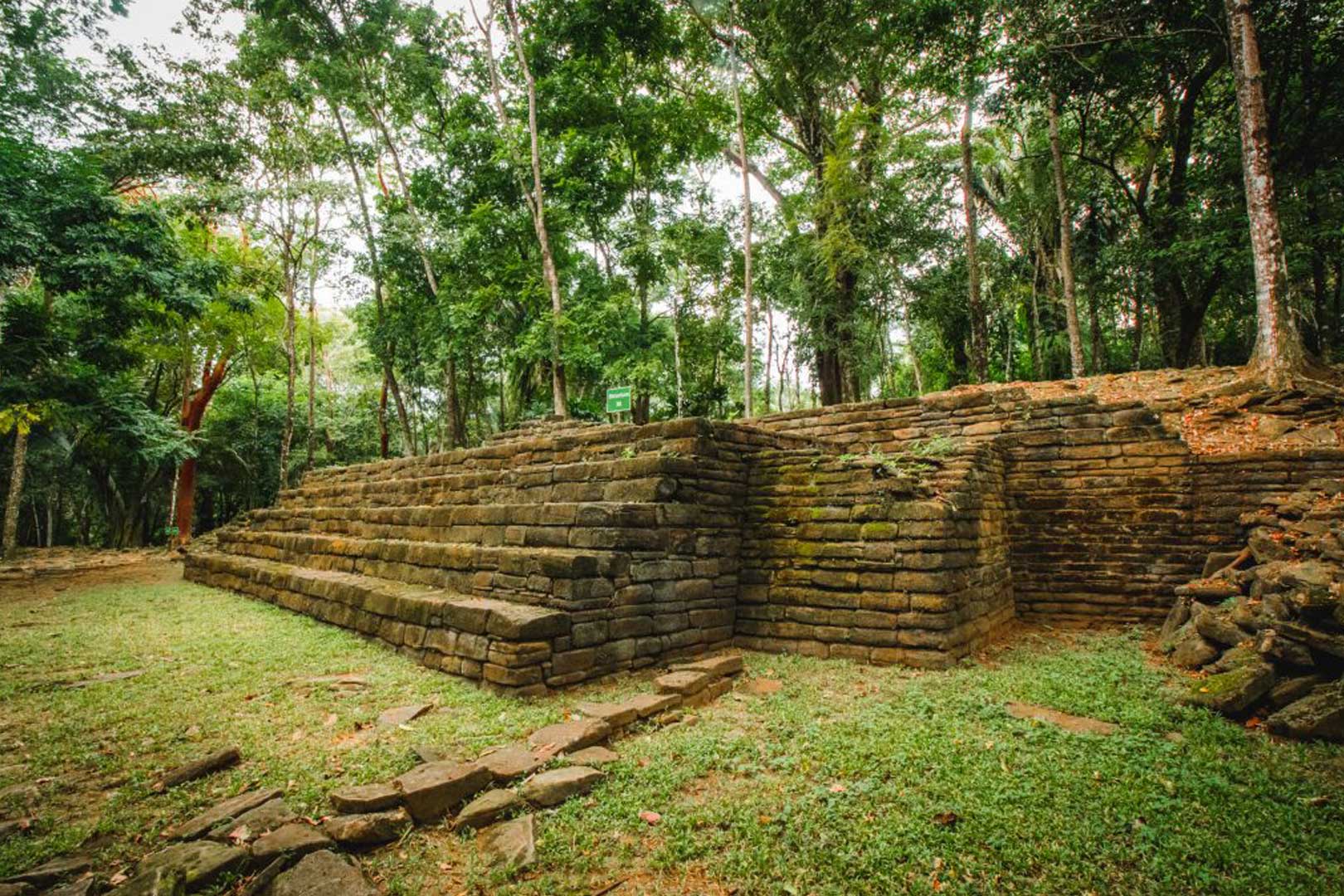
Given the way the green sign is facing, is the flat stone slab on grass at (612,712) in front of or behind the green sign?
in front

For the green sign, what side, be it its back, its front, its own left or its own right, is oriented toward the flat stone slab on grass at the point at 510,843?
front

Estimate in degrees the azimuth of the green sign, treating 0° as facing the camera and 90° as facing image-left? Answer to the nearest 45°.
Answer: approximately 0°

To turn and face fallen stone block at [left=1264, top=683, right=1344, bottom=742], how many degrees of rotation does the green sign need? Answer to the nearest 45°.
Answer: approximately 45° to its left

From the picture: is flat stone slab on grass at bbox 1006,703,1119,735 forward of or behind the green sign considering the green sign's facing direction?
forward

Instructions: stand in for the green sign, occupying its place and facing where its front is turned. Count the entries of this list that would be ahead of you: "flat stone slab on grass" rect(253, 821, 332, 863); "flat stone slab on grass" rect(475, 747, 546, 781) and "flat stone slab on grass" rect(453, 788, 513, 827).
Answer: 3

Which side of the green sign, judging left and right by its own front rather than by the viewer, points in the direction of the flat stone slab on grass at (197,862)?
front

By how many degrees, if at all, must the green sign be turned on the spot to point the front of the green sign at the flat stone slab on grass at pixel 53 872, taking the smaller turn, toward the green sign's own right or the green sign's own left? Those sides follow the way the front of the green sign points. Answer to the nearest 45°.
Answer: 0° — it already faces it

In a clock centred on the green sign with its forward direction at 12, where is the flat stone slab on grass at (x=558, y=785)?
The flat stone slab on grass is roughly at 12 o'clock from the green sign.

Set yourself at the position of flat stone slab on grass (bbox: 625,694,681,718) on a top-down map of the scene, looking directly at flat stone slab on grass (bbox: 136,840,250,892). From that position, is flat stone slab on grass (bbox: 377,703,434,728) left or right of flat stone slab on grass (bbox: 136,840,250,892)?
right

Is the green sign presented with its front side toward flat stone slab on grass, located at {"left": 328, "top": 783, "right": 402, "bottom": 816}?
yes

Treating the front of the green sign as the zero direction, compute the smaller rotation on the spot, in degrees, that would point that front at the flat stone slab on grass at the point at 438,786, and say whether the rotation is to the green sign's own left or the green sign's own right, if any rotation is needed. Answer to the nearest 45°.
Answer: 0° — it already faces it

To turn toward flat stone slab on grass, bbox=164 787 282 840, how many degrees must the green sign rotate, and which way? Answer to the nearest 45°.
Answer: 0° — it already faces it

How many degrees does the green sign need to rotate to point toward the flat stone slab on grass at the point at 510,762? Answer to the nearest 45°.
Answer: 0° — it already faces it
